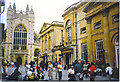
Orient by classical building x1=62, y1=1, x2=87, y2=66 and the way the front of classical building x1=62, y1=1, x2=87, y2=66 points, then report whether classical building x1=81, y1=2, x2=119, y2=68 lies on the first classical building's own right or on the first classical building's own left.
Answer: on the first classical building's own left

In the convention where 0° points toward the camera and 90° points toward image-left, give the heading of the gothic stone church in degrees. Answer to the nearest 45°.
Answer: approximately 0°

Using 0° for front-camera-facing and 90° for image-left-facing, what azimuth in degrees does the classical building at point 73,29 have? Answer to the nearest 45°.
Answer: approximately 45°

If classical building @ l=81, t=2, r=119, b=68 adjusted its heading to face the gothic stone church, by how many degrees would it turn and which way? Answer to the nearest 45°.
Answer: approximately 90° to its right

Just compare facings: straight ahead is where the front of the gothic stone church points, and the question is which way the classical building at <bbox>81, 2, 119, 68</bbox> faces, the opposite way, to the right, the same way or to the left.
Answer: to the right

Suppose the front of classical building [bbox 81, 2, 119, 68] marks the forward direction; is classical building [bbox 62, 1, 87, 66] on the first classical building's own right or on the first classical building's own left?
on the first classical building's own right

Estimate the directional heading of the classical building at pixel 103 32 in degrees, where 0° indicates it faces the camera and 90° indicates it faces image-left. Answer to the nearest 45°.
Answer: approximately 45°

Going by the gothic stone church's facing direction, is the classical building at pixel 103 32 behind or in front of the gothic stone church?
in front
